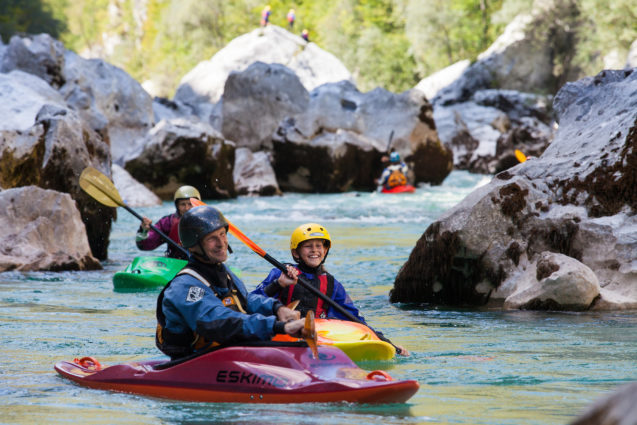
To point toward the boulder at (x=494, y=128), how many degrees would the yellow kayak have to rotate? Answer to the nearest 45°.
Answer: approximately 135° to its left

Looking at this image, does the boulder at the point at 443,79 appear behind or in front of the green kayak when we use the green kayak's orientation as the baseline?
behind

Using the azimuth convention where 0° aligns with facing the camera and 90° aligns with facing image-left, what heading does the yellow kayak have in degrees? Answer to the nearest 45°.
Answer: approximately 315°

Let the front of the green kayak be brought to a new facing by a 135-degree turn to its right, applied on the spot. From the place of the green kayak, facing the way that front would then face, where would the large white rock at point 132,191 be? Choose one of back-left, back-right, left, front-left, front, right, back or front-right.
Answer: front

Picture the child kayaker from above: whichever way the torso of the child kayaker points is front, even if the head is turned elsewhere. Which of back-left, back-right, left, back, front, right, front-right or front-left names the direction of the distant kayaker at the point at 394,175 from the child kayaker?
back

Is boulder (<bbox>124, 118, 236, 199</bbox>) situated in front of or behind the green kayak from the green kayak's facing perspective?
behind

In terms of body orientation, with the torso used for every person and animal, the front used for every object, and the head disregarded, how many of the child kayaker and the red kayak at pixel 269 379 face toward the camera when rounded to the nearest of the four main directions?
1

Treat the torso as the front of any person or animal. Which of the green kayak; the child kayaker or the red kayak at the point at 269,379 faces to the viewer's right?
the red kayak

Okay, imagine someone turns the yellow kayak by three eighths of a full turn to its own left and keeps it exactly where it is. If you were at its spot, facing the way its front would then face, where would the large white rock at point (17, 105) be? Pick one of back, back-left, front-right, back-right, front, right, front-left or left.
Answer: front-left

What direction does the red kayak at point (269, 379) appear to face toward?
to the viewer's right

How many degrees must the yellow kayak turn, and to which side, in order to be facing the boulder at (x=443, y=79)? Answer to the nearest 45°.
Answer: approximately 135° to its left
